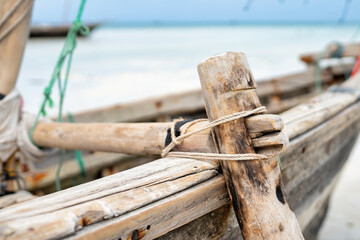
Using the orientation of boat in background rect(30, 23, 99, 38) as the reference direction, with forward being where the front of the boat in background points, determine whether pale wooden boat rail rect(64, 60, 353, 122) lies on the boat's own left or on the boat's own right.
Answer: on the boat's own right

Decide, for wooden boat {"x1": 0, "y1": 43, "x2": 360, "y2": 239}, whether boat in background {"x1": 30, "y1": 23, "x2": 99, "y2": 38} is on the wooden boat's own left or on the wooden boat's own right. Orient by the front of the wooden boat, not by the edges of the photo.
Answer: on the wooden boat's own left

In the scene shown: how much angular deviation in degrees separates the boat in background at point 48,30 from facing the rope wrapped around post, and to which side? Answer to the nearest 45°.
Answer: approximately 90° to its right

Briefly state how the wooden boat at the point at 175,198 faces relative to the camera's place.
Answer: facing away from the viewer and to the right of the viewer

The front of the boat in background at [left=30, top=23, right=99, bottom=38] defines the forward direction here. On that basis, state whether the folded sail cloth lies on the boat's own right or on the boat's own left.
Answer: on the boat's own right

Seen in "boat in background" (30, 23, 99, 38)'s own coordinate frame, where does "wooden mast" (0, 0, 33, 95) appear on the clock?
The wooden mast is roughly at 3 o'clock from the boat in background.
